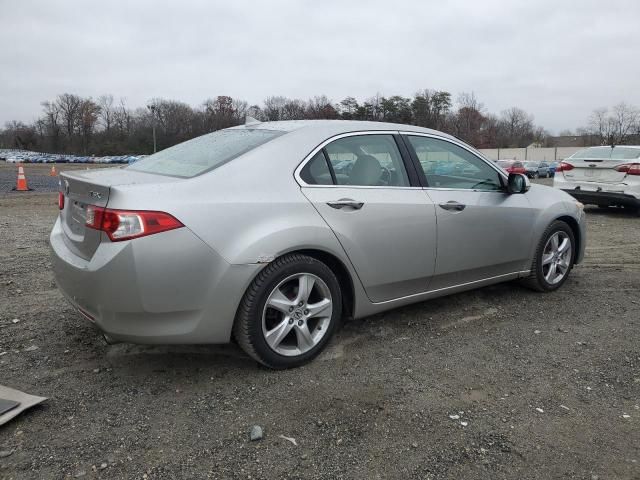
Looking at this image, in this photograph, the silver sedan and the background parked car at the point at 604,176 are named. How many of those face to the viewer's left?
0

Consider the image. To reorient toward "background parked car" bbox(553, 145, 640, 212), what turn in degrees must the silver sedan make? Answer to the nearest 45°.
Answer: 0° — it already faces it

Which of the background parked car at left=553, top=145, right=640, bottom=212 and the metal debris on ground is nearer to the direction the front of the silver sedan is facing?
the background parked car

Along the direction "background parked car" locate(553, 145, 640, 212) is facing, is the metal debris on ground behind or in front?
behind

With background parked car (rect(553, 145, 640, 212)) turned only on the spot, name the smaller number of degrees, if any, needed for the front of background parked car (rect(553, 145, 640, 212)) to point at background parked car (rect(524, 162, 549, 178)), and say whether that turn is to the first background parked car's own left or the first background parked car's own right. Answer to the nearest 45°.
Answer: approximately 45° to the first background parked car's own left

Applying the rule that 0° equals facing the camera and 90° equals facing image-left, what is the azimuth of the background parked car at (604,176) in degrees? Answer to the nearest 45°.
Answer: approximately 225°

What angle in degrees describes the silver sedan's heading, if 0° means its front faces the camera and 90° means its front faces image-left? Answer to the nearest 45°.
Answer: approximately 225°

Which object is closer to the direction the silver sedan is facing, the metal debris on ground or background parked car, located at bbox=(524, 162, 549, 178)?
the background parked car
